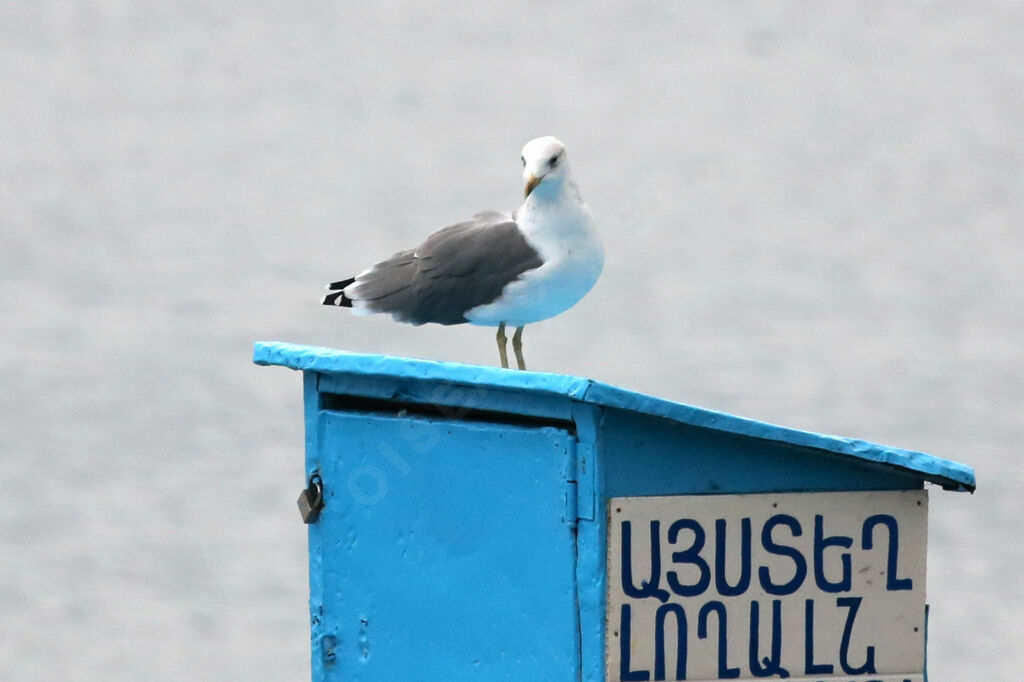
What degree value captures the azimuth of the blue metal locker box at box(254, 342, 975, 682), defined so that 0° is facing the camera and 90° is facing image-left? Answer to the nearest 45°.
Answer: approximately 45°

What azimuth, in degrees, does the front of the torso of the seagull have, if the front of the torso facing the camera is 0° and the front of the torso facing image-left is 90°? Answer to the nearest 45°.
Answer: approximately 270°
